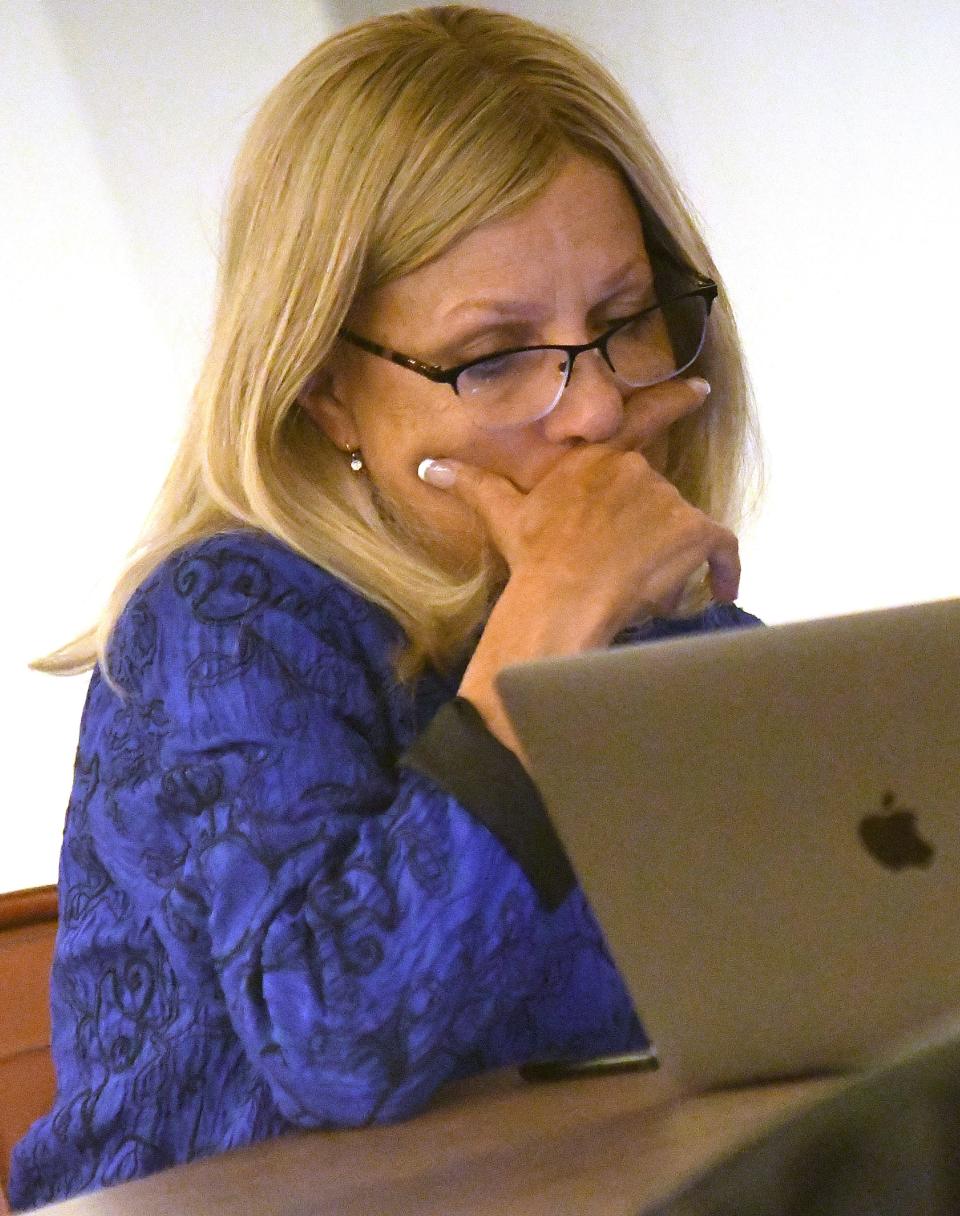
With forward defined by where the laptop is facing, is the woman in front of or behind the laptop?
in front

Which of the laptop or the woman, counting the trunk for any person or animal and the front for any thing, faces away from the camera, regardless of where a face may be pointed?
the laptop

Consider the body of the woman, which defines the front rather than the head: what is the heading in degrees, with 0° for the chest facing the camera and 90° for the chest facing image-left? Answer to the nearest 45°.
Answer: approximately 315°

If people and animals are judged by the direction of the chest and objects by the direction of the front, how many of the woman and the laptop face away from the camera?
1

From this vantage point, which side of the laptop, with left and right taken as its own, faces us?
back

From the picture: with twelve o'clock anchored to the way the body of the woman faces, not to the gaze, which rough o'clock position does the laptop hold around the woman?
The laptop is roughly at 1 o'clock from the woman.

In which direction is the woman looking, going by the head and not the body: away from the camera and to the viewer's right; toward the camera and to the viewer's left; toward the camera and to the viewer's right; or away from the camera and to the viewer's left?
toward the camera and to the viewer's right
